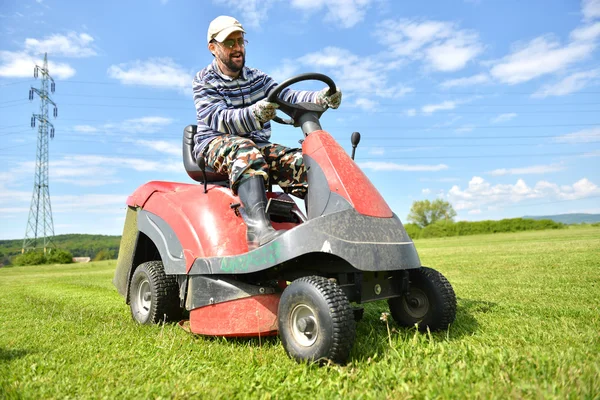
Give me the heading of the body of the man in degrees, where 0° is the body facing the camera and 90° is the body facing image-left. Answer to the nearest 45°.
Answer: approximately 315°

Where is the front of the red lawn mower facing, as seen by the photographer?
facing the viewer and to the right of the viewer

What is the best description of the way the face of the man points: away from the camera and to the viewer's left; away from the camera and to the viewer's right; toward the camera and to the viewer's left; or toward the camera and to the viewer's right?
toward the camera and to the viewer's right
